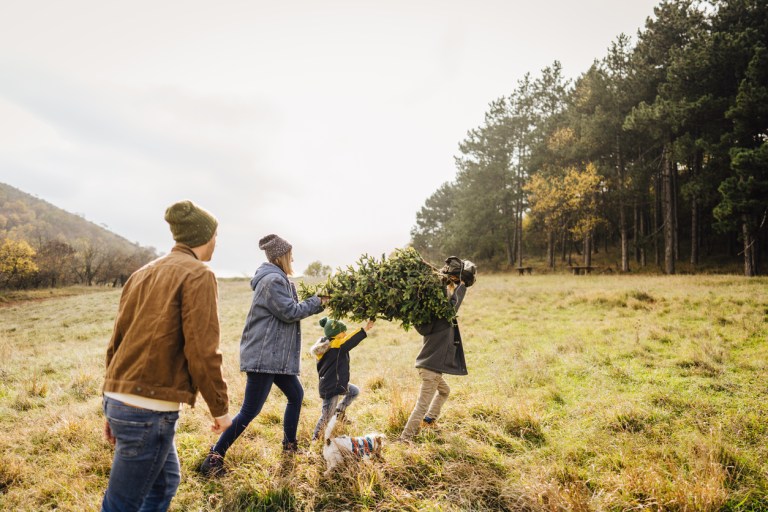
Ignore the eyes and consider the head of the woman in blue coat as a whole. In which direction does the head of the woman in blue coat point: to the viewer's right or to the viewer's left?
to the viewer's right

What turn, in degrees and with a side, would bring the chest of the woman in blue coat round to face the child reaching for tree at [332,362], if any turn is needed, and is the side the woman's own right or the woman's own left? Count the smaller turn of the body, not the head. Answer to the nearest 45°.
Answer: approximately 45° to the woman's own left

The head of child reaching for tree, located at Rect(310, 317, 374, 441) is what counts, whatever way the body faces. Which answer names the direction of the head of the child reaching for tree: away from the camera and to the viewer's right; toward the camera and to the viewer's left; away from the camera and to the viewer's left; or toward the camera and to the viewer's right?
away from the camera and to the viewer's right

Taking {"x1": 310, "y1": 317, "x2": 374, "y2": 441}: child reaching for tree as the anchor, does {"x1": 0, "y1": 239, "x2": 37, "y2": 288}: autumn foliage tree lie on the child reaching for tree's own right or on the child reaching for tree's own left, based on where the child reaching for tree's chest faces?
on the child reaching for tree's own left

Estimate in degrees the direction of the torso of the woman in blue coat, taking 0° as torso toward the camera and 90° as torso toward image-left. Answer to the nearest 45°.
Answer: approximately 270°

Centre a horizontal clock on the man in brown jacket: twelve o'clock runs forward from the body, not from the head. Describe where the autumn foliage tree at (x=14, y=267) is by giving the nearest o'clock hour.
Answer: The autumn foliage tree is roughly at 10 o'clock from the man in brown jacket.
